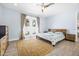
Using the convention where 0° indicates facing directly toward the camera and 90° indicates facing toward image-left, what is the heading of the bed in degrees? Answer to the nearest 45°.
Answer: approximately 45°

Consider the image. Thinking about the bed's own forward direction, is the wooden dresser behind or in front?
in front
